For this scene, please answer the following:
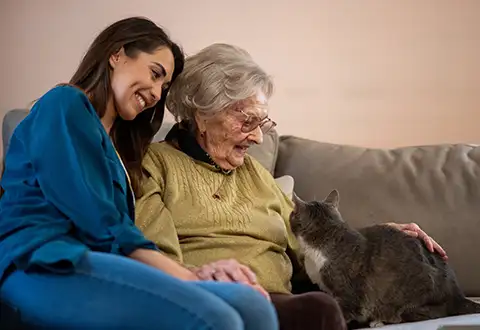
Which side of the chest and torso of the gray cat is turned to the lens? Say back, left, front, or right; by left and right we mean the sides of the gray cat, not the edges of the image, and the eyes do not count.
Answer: left

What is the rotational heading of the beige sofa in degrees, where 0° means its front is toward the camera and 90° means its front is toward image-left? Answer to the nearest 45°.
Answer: approximately 0°

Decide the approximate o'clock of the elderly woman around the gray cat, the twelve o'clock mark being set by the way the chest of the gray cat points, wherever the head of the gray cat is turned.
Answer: The elderly woman is roughly at 12 o'clock from the gray cat.

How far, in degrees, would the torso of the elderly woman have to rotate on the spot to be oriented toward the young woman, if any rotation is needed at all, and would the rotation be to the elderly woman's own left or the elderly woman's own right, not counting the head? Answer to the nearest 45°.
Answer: approximately 45° to the elderly woman's own right
